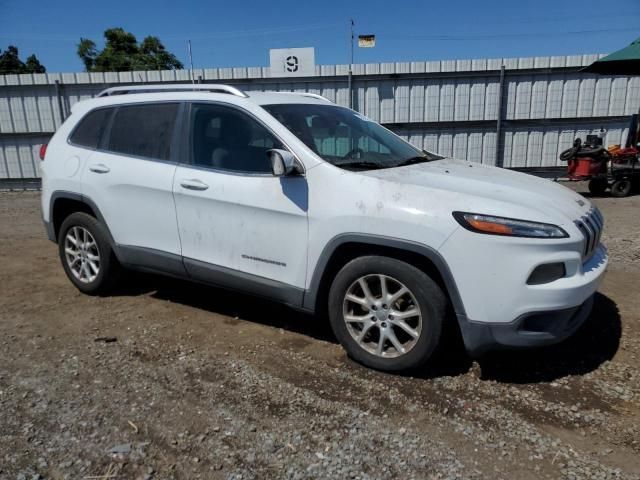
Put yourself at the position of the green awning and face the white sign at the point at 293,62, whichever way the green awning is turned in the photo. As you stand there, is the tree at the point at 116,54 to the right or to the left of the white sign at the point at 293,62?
right

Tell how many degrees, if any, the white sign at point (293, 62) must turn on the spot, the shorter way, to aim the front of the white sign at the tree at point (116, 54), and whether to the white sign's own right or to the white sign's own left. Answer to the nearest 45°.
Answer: approximately 135° to the white sign's own right

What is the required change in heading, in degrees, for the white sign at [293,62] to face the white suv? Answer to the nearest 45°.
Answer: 0° — it already faces it

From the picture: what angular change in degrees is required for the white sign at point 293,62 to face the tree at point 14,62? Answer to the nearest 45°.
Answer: approximately 135° to its right

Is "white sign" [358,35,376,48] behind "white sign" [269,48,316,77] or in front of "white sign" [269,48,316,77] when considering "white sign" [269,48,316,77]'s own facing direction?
behind

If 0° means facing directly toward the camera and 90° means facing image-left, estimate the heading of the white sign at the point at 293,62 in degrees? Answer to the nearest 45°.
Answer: approximately 0°

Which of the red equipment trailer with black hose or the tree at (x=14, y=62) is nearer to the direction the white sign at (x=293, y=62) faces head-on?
the red equipment trailer with black hose

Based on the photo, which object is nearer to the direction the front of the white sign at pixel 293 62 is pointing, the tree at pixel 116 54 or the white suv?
the white suv

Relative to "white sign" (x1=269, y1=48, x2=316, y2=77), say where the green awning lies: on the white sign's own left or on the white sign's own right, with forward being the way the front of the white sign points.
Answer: on the white sign's own left

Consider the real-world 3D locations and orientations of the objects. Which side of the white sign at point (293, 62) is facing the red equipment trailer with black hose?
left
